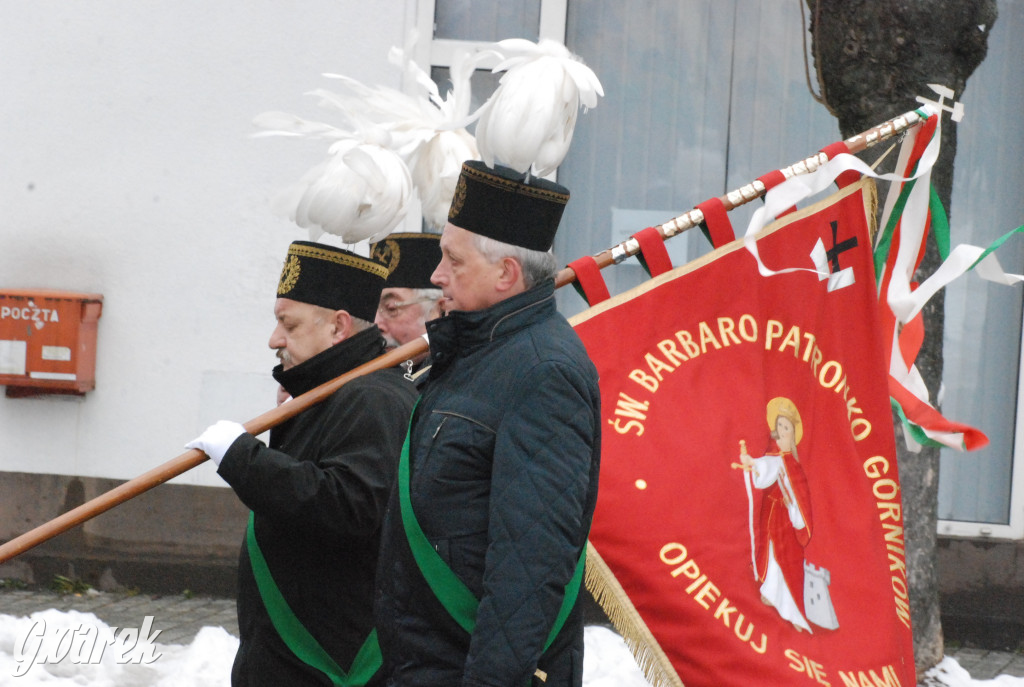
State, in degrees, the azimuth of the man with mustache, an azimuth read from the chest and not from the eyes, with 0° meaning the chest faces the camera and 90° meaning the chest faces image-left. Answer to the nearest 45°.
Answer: approximately 90°

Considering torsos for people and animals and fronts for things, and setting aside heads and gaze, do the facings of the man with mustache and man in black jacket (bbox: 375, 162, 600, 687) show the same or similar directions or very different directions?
same or similar directions

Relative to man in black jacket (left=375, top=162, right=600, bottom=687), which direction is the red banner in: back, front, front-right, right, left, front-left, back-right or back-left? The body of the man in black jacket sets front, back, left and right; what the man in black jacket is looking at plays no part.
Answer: back-right

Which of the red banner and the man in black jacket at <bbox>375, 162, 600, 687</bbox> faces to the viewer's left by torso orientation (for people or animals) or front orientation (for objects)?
the man in black jacket

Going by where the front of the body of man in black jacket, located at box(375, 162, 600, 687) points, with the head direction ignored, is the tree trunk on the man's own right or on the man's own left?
on the man's own right

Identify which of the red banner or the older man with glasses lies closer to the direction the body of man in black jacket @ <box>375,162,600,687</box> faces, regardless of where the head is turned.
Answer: the older man with glasses

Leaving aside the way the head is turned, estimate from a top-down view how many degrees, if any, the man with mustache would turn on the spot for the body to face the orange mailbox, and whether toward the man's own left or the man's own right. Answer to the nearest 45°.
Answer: approximately 90° to the man's own right

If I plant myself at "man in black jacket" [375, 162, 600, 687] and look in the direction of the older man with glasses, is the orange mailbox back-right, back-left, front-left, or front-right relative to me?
front-left

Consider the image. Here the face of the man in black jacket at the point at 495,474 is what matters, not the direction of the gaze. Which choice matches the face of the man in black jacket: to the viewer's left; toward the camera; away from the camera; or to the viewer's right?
to the viewer's left

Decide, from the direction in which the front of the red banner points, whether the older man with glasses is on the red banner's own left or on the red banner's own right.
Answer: on the red banner's own right

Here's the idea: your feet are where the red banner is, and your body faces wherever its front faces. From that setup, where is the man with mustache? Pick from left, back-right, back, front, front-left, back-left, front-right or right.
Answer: front-right

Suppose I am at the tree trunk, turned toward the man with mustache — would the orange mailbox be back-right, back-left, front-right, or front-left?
front-right

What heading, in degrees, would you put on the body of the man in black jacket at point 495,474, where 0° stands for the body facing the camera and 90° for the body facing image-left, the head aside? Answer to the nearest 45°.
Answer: approximately 90°

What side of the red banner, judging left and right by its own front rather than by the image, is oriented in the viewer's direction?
front
